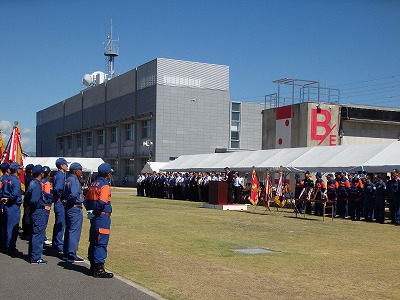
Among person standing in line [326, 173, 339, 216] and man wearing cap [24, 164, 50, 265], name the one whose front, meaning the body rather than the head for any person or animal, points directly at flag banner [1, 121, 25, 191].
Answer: the person standing in line

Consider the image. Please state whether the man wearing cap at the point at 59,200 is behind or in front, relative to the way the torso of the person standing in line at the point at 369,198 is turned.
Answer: in front

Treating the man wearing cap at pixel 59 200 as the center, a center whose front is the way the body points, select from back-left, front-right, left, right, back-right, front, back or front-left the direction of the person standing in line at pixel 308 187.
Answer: front-left

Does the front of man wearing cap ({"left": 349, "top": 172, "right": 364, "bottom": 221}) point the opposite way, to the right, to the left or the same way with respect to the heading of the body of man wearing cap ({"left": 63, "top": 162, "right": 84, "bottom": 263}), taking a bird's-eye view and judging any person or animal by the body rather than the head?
the opposite way

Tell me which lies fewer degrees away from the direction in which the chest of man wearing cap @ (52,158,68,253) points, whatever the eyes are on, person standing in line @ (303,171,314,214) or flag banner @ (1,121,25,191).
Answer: the person standing in line

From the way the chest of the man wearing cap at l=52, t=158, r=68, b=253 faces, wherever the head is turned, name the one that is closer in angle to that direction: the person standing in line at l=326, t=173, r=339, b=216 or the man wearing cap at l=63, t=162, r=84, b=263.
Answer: the person standing in line

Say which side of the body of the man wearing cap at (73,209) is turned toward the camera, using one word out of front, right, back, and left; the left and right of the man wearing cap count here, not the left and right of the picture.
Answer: right

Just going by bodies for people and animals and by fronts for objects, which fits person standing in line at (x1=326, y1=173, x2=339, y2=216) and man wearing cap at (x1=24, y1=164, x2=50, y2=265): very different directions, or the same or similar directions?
very different directions

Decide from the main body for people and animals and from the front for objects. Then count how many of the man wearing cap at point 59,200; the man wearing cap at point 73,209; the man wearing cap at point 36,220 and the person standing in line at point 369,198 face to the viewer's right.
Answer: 3

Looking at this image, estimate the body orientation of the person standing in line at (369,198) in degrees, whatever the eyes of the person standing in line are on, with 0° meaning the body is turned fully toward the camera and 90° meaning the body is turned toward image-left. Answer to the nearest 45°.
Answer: approximately 45°

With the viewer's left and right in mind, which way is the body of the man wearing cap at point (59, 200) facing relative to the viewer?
facing to the right of the viewer

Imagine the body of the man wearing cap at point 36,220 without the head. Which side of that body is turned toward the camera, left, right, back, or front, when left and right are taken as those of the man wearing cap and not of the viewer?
right

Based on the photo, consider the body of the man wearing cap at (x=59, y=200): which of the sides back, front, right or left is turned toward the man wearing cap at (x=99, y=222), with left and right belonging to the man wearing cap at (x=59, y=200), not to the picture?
right
